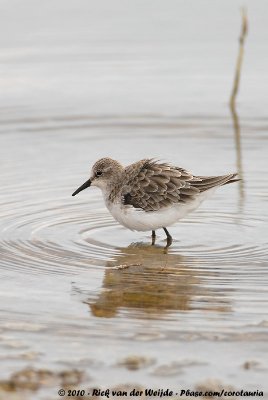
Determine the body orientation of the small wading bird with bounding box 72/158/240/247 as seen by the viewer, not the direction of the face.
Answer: to the viewer's left
